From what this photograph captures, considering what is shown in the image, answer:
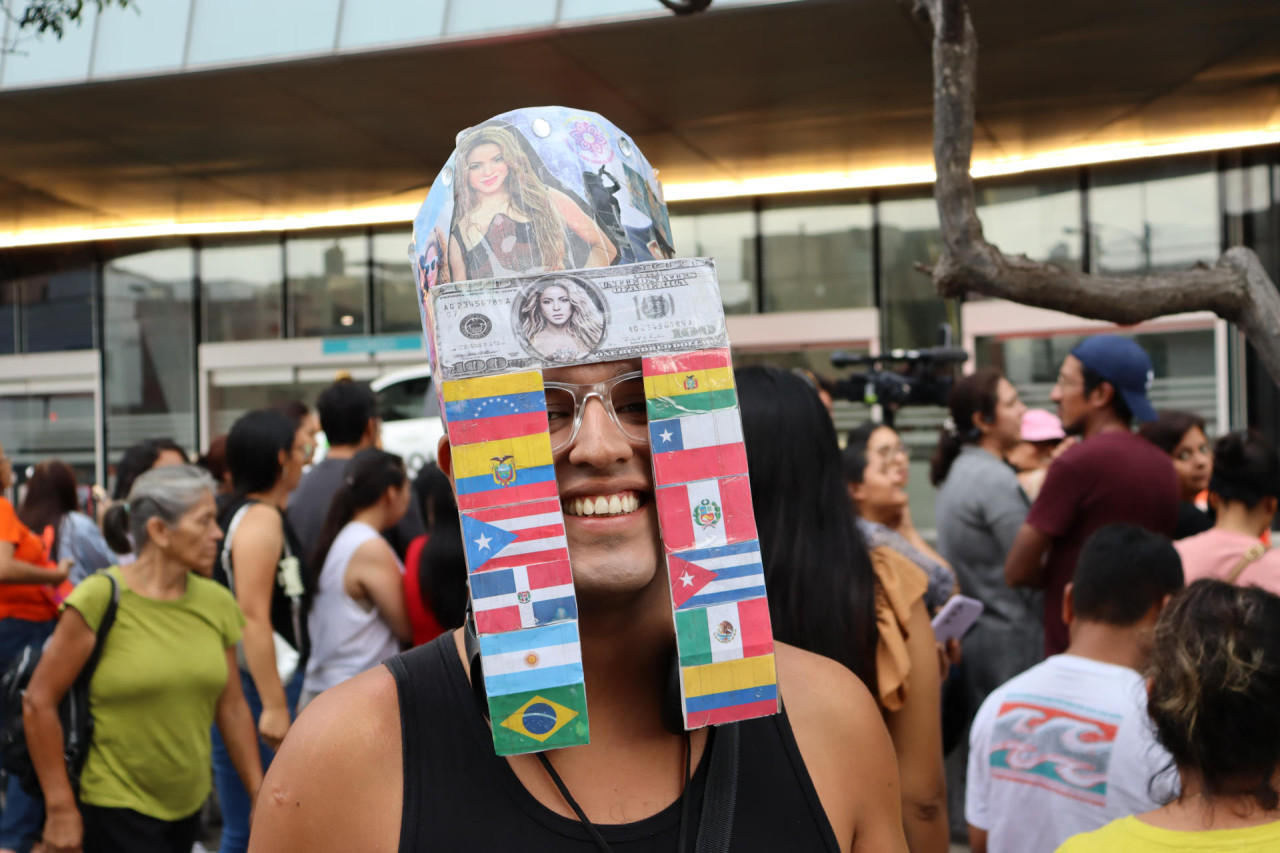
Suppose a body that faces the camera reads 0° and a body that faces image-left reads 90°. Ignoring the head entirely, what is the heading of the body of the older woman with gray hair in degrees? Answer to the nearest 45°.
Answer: approximately 315°

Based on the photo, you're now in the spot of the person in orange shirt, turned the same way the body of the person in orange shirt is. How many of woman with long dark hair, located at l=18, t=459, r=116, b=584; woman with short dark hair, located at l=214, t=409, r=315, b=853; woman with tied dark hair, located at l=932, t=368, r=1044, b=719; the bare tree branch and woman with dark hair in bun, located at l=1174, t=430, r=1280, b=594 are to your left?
1

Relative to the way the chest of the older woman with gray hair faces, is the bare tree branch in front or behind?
in front

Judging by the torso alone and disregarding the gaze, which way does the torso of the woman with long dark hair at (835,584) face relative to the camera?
away from the camera

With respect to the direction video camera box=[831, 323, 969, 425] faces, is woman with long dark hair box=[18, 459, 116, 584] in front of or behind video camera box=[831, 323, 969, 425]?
in front

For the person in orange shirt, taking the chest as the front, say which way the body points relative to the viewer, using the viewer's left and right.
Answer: facing to the right of the viewer

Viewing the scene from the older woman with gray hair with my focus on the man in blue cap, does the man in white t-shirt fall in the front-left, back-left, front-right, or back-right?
front-right

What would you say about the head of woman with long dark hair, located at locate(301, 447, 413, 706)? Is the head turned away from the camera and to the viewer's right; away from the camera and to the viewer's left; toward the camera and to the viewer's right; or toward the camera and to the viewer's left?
away from the camera and to the viewer's right

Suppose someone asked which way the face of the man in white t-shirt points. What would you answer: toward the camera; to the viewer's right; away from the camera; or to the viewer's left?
away from the camera

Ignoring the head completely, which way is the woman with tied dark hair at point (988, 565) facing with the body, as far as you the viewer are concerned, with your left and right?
facing to the right of the viewer

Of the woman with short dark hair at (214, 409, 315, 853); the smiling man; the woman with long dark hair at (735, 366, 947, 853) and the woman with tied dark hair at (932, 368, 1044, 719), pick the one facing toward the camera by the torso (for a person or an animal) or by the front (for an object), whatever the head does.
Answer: the smiling man

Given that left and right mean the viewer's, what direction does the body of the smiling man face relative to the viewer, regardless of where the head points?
facing the viewer

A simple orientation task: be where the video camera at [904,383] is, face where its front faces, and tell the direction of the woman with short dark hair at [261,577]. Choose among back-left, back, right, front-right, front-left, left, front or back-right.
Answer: front-left

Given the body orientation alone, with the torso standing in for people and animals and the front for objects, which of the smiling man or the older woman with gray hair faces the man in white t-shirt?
the older woman with gray hair
